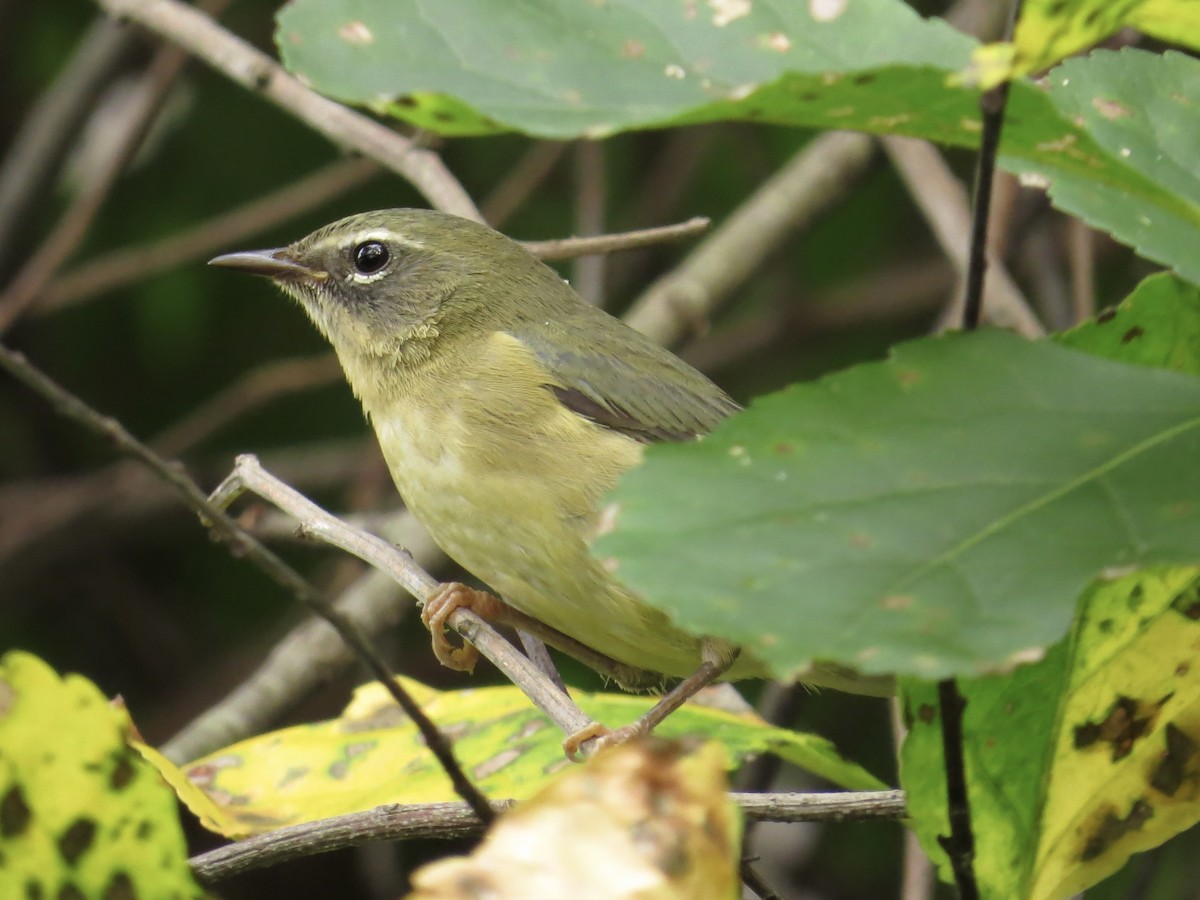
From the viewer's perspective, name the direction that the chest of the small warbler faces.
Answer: to the viewer's left

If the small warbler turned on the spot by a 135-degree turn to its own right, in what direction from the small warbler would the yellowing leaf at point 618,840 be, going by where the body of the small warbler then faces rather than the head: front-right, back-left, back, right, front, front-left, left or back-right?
back-right

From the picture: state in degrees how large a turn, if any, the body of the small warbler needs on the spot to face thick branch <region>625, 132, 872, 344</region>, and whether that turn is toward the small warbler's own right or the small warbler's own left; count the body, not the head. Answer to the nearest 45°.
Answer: approximately 135° to the small warbler's own right

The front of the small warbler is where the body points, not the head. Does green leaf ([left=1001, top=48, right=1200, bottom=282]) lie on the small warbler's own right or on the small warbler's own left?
on the small warbler's own left

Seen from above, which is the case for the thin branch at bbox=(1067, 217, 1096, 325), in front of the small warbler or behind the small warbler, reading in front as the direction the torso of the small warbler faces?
behind
